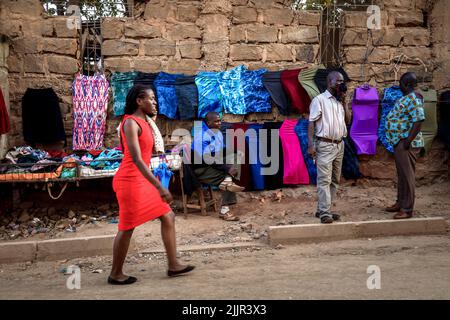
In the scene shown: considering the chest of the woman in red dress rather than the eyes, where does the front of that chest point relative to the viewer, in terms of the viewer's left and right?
facing to the right of the viewer

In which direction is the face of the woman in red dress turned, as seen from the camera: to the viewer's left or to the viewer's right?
to the viewer's right

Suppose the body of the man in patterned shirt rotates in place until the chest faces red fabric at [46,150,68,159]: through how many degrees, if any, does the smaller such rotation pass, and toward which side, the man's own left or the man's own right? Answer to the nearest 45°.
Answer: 0° — they already face it

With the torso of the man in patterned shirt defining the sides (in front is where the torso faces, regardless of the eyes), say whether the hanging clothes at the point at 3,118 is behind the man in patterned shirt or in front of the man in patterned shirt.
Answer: in front

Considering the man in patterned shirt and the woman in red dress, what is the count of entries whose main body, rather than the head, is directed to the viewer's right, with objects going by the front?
1

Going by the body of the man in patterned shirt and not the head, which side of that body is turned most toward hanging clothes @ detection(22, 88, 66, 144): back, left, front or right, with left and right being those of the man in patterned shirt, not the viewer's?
front

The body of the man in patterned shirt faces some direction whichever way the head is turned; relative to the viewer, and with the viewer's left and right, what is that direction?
facing to the left of the viewer

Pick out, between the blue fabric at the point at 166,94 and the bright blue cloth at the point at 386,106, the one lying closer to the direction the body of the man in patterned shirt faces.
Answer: the blue fabric

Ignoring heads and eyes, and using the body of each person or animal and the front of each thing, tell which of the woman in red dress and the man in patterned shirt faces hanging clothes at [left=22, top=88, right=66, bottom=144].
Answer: the man in patterned shirt

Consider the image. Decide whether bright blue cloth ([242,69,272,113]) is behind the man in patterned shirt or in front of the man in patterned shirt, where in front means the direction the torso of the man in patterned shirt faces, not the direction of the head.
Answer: in front

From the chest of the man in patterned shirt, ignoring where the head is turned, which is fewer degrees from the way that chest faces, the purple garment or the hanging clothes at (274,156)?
the hanging clothes

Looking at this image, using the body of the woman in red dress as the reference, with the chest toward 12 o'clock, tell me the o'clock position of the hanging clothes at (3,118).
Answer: The hanging clothes is roughly at 8 o'clock from the woman in red dress.

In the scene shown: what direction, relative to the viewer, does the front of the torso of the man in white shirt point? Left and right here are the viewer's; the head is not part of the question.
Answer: facing the viewer and to the right of the viewer
